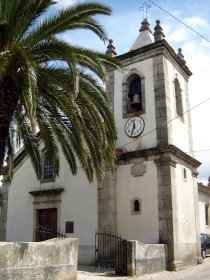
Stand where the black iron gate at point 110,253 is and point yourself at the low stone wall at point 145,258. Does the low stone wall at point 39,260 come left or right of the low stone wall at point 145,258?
right

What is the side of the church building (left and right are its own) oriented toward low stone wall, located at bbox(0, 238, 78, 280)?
front
